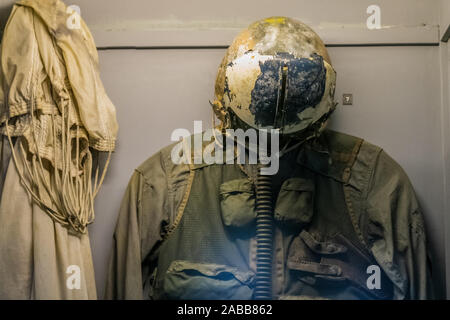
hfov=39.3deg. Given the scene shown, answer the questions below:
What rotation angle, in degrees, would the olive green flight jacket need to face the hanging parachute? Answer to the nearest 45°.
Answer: approximately 90° to its right

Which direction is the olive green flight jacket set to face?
toward the camera
